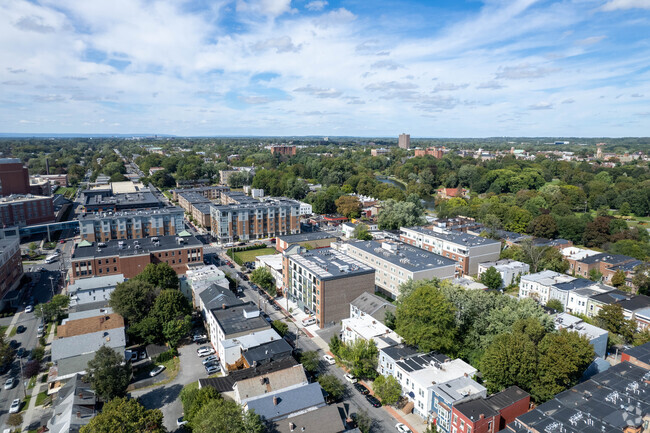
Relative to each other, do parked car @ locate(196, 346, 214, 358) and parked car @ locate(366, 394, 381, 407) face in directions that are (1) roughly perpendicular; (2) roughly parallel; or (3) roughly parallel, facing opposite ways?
roughly perpendicular

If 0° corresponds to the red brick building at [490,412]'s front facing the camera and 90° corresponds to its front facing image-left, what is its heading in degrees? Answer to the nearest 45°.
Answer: approximately 45°

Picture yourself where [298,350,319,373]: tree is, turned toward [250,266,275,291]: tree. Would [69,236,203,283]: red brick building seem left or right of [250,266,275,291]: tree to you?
left

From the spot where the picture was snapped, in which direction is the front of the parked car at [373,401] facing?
facing away from the viewer and to the left of the viewer

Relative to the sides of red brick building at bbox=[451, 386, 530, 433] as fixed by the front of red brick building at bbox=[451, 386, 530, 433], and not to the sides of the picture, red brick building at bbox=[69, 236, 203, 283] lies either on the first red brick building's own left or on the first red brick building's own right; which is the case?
on the first red brick building's own right

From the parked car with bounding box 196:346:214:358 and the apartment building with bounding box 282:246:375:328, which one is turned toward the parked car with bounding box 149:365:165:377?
the apartment building

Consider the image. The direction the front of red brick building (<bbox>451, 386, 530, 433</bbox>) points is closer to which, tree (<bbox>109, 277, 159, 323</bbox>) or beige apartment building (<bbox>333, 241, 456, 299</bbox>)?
the tree

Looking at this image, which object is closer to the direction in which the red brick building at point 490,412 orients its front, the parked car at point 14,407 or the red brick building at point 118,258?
the parked car

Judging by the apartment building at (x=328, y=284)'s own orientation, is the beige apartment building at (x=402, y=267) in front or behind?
behind

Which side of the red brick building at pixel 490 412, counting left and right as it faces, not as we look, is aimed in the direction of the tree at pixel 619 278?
back
